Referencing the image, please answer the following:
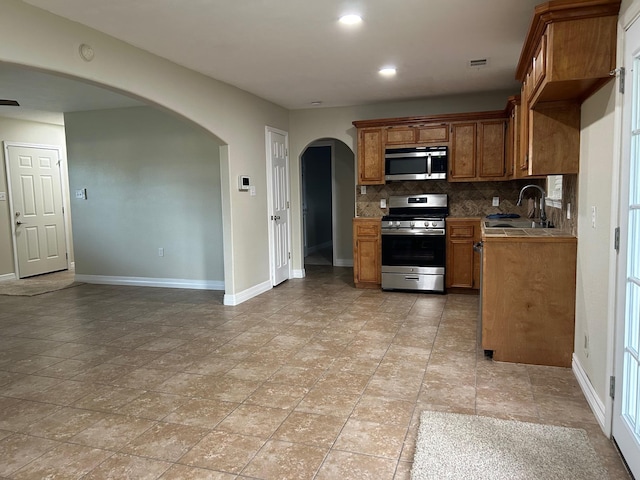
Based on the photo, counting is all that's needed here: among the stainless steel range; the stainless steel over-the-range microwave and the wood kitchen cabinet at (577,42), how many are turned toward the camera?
2

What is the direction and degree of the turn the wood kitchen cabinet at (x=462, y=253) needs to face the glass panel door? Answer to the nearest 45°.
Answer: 0° — it already faces it

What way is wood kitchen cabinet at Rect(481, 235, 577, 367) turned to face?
to the viewer's left

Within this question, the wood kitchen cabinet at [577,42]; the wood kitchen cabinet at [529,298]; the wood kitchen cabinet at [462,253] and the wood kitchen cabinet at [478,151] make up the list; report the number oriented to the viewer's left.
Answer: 2

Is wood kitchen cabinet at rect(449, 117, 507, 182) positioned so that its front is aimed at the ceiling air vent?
yes

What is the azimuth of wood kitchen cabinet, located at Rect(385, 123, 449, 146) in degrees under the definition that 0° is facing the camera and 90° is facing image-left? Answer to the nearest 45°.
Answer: approximately 0°

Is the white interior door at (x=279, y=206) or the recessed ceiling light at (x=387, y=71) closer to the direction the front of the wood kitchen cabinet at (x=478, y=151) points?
the recessed ceiling light

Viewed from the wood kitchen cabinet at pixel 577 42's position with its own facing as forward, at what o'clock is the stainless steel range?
The stainless steel range is roughly at 2 o'clock from the wood kitchen cabinet.
